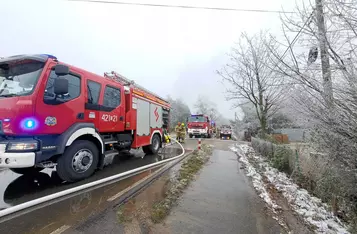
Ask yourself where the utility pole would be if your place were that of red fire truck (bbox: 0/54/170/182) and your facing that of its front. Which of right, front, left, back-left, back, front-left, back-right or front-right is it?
left

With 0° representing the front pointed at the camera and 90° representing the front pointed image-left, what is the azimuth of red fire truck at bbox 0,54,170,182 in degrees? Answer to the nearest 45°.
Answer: approximately 45°

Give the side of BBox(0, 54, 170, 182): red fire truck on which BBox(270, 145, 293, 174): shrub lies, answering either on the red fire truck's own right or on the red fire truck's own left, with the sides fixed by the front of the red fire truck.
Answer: on the red fire truck's own left

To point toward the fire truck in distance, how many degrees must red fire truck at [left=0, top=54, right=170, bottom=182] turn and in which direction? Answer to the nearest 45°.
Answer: approximately 180°
